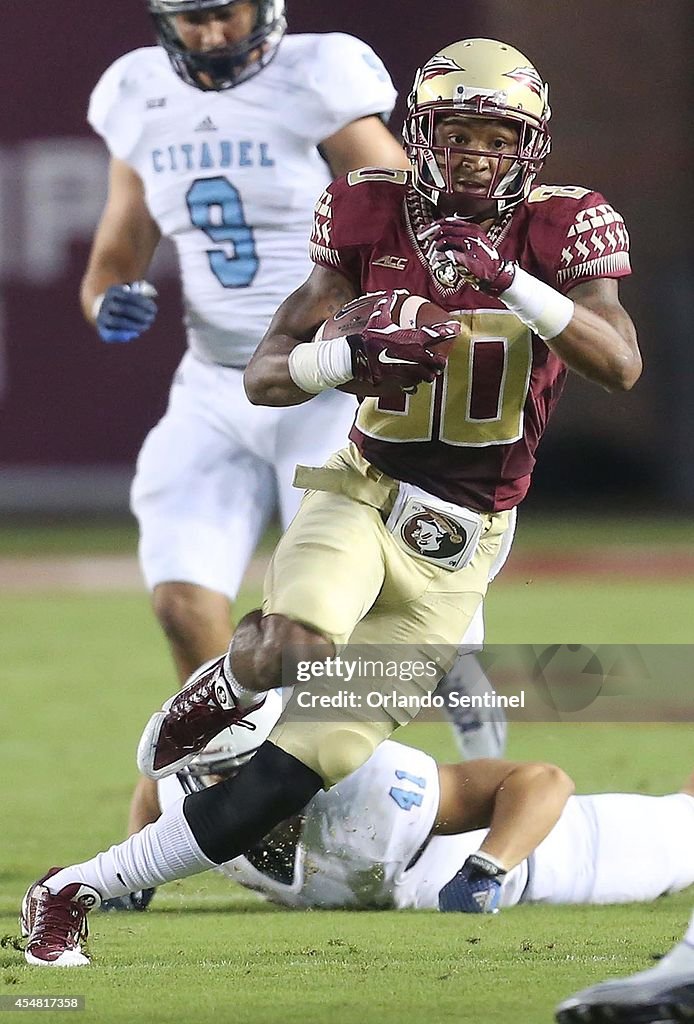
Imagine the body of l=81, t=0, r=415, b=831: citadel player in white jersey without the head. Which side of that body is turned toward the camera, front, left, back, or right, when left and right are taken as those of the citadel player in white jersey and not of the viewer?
front

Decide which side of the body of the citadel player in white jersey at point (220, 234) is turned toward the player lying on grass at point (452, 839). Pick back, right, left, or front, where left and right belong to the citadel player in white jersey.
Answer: front

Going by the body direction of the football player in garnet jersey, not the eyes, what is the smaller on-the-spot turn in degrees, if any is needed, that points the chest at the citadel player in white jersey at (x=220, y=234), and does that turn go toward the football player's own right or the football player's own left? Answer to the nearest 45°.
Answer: approximately 180°

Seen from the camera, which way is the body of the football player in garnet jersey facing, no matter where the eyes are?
toward the camera

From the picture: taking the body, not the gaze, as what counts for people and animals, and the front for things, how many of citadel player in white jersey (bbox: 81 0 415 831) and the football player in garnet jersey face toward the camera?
2
